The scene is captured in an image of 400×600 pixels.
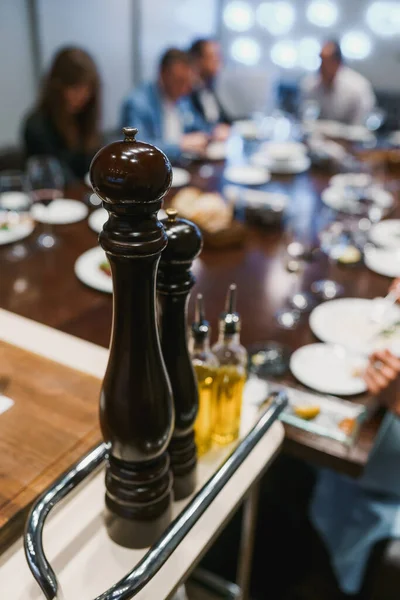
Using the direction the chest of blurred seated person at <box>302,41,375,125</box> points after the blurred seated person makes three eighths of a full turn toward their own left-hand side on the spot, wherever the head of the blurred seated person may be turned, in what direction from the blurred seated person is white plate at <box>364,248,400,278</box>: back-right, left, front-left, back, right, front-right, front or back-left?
right

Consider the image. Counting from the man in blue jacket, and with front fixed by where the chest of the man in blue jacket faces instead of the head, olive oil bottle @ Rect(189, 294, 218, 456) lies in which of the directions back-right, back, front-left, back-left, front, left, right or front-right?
front-right

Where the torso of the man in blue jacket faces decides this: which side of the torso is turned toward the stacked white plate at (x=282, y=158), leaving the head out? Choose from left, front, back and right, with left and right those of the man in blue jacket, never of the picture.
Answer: front

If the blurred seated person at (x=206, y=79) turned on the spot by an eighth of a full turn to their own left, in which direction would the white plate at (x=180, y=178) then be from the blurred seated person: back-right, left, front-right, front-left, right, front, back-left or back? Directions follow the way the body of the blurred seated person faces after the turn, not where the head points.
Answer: right

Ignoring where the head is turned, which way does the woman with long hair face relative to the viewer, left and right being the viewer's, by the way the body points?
facing the viewer and to the right of the viewer

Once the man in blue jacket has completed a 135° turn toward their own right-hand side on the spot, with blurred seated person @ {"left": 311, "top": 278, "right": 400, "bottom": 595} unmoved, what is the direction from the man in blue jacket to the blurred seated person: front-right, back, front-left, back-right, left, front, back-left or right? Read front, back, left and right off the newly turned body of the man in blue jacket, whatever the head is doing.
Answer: left

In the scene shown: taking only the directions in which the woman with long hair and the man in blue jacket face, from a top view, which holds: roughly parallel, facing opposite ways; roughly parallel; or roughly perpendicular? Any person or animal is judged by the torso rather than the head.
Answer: roughly parallel

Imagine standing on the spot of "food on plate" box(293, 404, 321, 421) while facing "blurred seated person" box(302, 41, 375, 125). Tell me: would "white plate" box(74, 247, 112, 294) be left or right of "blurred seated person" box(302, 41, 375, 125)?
left

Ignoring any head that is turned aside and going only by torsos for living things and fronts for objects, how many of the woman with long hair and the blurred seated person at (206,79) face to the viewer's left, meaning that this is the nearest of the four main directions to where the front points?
0

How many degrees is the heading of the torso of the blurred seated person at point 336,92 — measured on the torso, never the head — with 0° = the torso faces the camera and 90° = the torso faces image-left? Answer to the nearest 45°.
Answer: approximately 45°

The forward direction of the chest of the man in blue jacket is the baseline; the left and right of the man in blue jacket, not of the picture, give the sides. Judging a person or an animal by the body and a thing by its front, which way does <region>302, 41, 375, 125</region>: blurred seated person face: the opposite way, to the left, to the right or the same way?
to the right

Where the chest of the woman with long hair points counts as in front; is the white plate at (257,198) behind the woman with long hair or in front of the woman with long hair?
in front

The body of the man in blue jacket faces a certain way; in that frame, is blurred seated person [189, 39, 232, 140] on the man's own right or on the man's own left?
on the man's own left

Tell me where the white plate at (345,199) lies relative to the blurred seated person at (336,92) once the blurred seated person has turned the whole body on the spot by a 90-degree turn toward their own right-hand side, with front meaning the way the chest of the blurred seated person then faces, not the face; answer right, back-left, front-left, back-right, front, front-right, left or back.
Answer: back-left

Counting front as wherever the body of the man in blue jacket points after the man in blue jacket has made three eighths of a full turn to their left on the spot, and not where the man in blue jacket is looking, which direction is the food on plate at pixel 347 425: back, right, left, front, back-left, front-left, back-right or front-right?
back
